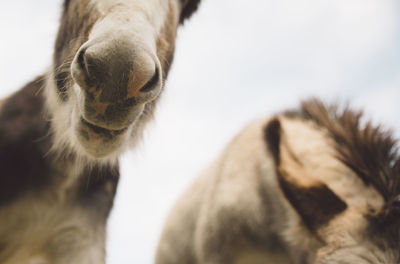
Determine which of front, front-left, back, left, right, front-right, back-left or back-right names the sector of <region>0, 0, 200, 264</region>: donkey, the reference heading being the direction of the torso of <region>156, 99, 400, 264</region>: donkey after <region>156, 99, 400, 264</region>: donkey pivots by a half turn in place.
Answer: left

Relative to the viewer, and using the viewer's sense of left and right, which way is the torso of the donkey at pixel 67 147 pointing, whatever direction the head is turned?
facing the viewer
